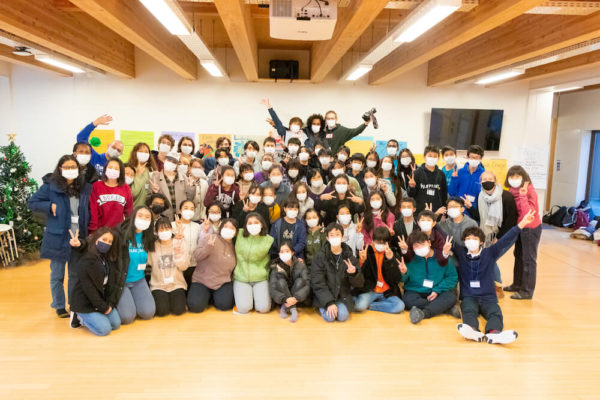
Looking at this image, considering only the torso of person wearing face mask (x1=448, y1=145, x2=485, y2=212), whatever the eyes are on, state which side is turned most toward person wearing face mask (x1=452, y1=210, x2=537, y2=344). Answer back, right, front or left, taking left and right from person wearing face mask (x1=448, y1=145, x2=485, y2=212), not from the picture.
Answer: front

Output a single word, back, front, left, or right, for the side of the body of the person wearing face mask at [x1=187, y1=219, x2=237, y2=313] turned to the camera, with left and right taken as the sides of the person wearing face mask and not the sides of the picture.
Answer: front

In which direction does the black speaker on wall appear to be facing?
toward the camera

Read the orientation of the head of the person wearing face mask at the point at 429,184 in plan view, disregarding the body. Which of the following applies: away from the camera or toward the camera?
toward the camera

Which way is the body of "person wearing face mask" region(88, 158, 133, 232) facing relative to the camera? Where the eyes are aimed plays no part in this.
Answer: toward the camera

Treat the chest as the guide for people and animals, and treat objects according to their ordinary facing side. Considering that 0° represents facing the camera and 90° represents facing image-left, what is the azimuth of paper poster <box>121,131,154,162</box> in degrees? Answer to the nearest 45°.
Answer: approximately 0°

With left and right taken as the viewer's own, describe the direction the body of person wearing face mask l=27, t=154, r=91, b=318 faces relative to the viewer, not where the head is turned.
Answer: facing the viewer and to the right of the viewer

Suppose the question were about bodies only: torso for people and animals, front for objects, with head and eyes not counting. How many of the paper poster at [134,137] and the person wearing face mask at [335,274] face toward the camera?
2

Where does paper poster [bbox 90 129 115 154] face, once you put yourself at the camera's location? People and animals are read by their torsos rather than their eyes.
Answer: facing the viewer

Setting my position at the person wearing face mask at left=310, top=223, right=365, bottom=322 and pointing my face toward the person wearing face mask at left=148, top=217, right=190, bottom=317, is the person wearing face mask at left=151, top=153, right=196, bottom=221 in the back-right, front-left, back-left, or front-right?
front-right

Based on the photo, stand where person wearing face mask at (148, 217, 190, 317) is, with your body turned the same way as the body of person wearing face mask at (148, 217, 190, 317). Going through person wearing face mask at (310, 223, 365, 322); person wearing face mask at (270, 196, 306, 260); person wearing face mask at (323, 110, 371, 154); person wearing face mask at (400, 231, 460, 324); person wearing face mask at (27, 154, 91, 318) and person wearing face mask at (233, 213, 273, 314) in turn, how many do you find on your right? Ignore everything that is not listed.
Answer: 1

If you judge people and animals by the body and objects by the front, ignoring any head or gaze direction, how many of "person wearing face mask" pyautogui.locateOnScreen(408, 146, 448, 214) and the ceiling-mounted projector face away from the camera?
1

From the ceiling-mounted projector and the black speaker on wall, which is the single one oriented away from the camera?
the ceiling-mounted projector
